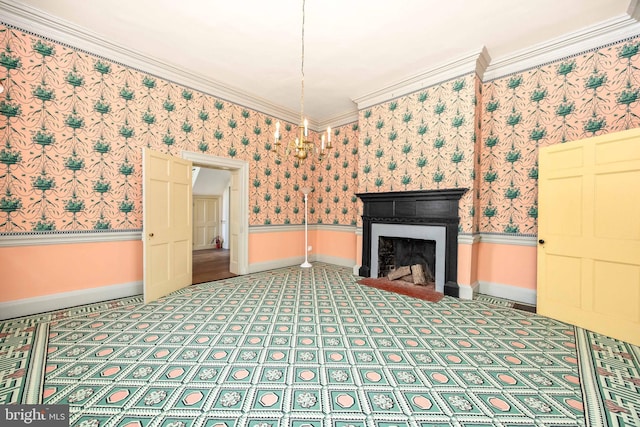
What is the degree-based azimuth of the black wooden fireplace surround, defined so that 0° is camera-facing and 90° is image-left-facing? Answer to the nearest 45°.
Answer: approximately 45°

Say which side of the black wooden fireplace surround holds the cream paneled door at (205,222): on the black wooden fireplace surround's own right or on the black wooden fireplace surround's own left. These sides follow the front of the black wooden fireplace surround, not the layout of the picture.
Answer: on the black wooden fireplace surround's own right
